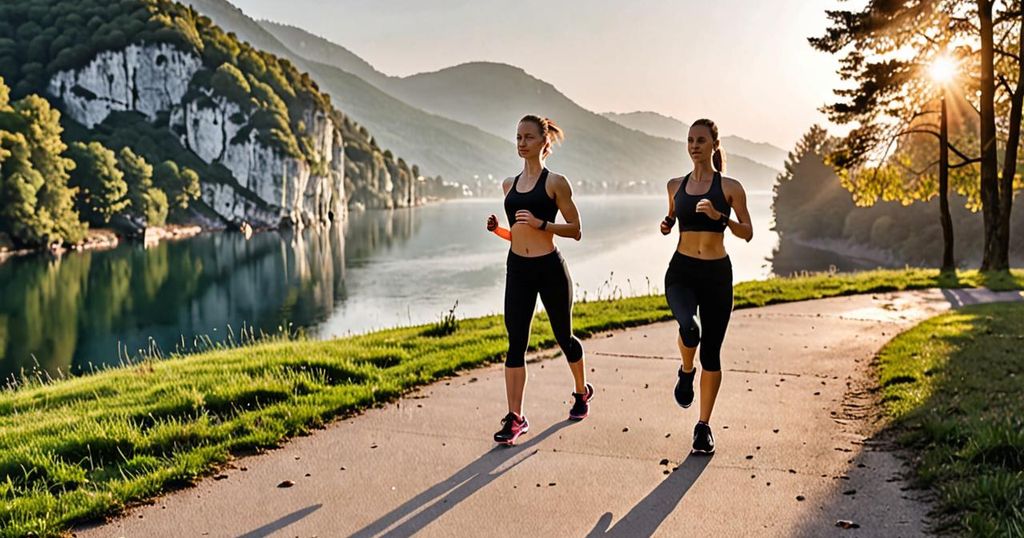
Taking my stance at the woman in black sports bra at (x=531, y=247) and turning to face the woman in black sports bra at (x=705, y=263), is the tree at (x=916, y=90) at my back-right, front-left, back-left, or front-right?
front-left

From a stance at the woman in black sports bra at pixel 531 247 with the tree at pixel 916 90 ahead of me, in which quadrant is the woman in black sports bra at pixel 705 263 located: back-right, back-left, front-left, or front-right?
front-right

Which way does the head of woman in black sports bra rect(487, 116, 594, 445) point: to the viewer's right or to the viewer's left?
to the viewer's left

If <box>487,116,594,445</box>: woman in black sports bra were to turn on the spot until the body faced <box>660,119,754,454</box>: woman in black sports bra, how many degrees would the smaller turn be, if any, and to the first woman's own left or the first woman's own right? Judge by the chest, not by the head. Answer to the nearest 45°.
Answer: approximately 135° to the first woman's own left

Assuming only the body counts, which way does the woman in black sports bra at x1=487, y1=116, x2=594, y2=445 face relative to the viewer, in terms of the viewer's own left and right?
facing the viewer and to the left of the viewer

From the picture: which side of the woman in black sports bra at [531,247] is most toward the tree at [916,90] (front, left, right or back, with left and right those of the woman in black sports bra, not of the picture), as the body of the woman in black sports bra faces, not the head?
back
